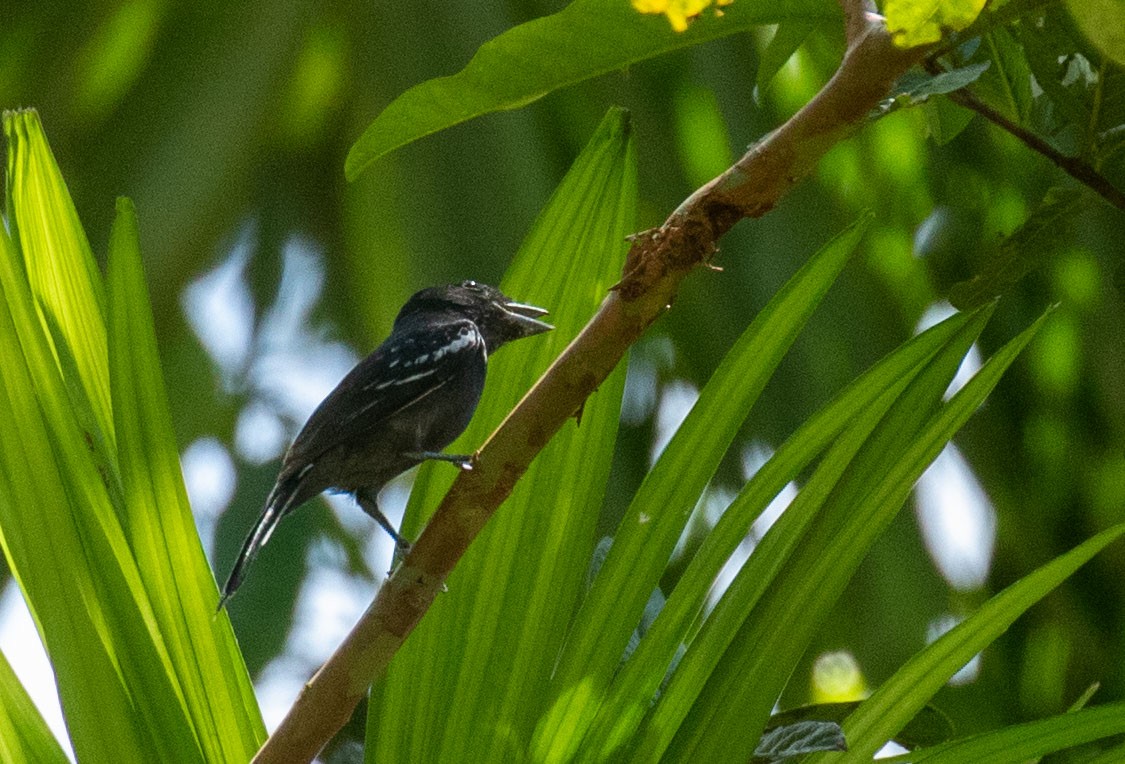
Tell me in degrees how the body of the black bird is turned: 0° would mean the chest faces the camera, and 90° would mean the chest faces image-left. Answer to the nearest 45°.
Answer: approximately 270°

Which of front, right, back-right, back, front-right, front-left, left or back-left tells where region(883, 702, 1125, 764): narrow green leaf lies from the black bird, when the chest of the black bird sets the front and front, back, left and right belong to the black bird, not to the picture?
front-right

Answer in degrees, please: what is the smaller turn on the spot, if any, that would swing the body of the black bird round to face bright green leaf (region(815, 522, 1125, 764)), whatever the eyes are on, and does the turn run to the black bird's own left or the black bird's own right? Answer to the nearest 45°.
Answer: approximately 45° to the black bird's own right
